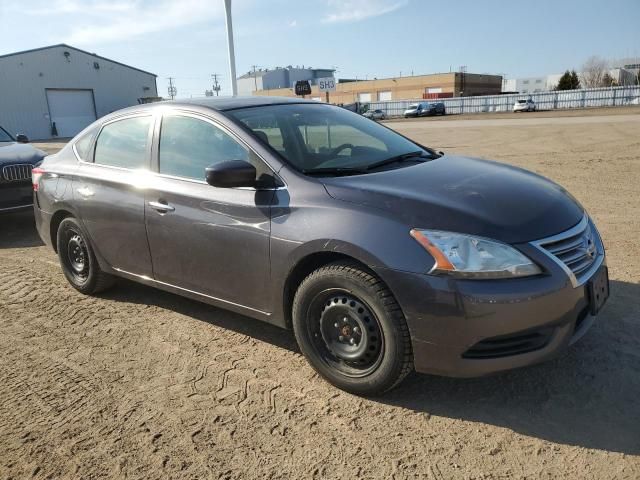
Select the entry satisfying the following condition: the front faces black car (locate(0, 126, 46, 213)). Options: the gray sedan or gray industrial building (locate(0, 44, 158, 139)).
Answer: the gray industrial building

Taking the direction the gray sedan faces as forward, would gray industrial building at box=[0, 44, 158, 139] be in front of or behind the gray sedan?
behind

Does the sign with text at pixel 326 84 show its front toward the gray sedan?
yes

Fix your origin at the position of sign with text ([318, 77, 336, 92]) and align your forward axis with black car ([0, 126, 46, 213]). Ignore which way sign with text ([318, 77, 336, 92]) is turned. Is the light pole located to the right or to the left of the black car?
right

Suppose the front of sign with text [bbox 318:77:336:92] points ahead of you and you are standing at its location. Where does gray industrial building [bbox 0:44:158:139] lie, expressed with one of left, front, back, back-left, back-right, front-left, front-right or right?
back-right

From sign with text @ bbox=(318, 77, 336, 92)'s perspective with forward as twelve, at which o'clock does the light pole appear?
The light pole is roughly at 2 o'clock from the sign with text.
